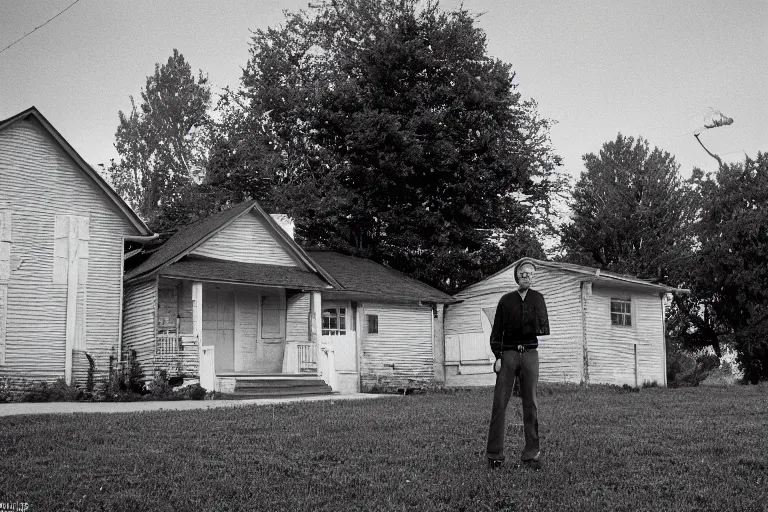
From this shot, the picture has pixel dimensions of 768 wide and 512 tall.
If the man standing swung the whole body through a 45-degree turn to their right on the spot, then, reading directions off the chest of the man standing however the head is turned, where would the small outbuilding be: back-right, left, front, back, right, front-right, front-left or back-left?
back-right

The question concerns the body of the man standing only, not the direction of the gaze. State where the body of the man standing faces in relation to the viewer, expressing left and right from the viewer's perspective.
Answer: facing the viewer

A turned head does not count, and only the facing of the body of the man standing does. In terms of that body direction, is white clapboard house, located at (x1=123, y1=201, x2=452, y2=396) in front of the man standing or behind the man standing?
behind

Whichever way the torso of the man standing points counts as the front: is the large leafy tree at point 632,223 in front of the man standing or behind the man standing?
behind

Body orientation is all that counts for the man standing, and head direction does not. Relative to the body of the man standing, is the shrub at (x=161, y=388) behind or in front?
behind

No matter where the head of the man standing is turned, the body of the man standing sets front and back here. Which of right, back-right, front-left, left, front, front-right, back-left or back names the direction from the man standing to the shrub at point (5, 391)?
back-right
